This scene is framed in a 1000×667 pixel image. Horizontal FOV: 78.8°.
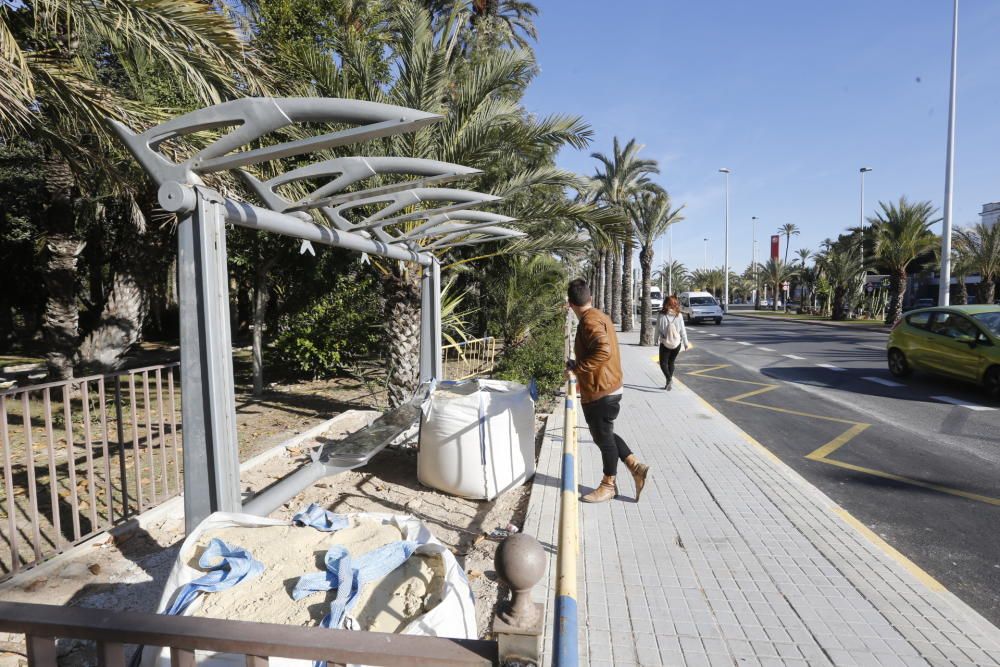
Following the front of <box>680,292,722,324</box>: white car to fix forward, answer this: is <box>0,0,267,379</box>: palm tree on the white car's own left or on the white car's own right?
on the white car's own right

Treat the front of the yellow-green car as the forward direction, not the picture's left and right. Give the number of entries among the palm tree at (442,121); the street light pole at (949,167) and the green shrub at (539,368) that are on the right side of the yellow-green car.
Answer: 2

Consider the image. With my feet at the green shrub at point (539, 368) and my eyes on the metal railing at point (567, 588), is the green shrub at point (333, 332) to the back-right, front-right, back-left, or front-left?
back-right

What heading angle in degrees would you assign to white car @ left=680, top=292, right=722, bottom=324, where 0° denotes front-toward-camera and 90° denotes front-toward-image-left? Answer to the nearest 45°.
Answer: approximately 315°

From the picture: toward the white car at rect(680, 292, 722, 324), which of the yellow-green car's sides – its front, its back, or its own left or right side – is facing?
back

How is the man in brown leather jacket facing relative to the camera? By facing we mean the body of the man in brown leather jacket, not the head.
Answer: to the viewer's left

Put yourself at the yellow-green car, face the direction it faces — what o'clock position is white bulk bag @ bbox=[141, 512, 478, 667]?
The white bulk bag is roughly at 2 o'clock from the yellow-green car.

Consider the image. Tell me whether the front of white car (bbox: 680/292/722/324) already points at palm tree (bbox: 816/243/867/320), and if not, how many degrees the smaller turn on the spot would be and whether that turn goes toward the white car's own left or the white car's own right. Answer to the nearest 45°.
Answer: approximately 90° to the white car's own left

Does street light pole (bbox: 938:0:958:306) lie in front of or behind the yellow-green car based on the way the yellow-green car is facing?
behind

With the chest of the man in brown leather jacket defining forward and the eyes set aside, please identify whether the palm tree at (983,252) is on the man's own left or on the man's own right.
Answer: on the man's own right

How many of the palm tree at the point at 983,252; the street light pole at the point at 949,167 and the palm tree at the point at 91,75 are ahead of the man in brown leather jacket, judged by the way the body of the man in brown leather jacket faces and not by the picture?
1
